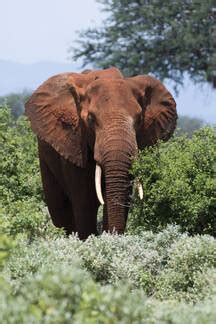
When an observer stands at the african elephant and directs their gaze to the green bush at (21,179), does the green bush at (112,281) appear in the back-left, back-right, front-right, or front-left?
back-left

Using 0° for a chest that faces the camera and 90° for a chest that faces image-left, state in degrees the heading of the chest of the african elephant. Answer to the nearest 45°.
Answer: approximately 315°

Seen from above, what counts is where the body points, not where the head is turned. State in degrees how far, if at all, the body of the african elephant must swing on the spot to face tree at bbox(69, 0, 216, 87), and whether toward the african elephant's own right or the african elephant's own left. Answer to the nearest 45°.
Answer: approximately 135° to the african elephant's own left

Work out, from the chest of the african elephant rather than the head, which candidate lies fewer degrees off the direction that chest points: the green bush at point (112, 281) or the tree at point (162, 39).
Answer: the green bush

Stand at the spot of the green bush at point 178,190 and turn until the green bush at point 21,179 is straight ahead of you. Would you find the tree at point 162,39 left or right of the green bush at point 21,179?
right
